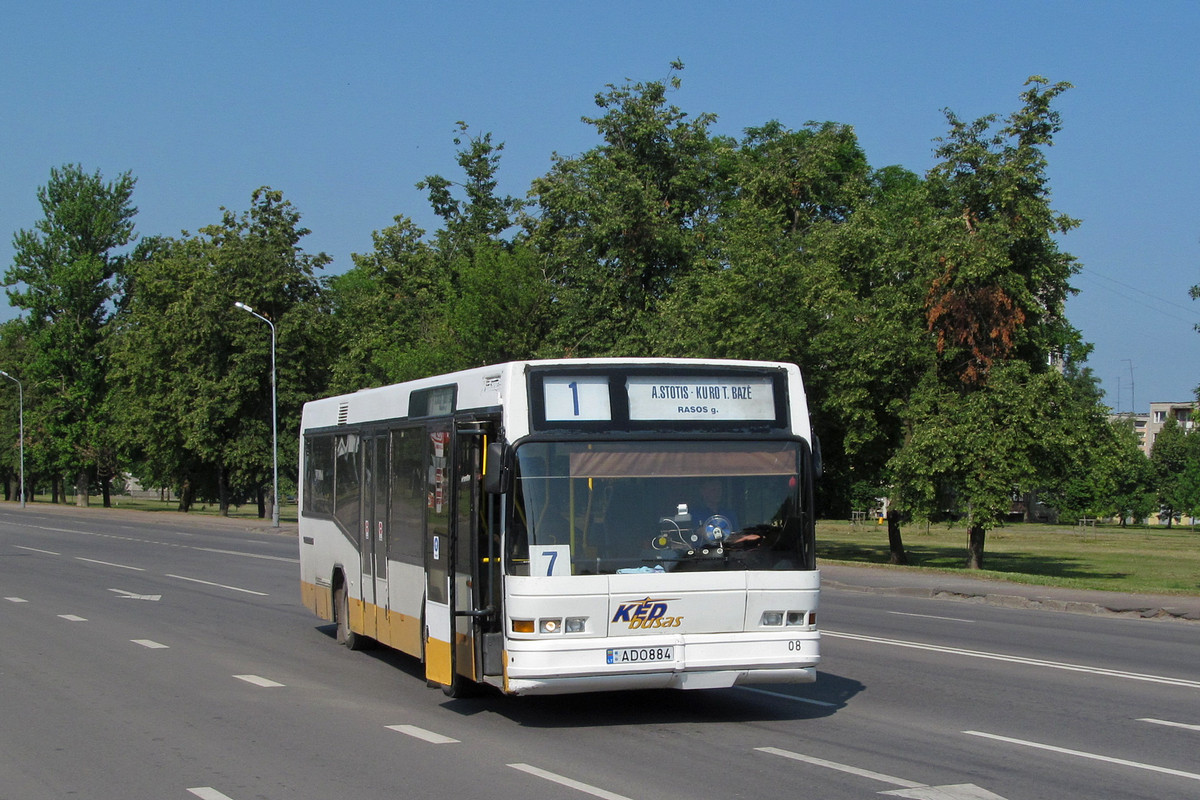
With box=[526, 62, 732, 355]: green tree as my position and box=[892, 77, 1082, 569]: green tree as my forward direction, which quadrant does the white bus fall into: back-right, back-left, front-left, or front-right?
front-right

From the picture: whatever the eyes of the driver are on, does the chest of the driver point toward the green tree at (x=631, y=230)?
no

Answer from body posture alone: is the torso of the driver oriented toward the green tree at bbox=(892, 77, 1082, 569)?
no

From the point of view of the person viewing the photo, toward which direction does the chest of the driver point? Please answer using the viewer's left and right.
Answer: facing the viewer

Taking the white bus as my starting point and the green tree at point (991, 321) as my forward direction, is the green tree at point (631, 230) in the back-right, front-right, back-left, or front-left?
front-left

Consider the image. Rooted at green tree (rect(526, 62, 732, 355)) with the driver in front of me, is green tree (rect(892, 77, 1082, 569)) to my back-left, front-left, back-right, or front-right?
front-left
